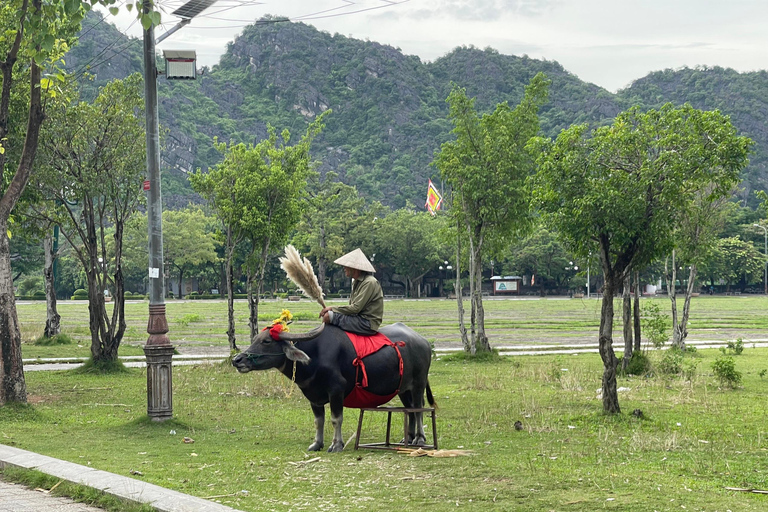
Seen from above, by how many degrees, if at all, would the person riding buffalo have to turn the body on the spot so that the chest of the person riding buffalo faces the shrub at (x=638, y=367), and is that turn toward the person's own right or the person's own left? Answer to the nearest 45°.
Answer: approximately 135° to the person's own right

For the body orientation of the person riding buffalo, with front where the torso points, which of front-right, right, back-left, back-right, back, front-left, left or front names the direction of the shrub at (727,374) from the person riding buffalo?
back-right

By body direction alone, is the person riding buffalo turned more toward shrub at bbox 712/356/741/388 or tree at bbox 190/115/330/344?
the tree

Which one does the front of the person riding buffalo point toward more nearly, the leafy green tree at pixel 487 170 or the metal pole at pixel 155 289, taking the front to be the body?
the metal pole

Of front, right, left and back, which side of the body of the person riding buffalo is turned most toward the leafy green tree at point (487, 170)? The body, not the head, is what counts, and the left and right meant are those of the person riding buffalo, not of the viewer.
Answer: right

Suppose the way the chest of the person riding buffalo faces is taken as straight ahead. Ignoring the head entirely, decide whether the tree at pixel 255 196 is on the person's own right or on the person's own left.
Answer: on the person's own right

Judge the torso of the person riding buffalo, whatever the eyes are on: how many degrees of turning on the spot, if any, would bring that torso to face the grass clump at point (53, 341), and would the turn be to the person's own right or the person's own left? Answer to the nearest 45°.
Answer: approximately 45° to the person's own right

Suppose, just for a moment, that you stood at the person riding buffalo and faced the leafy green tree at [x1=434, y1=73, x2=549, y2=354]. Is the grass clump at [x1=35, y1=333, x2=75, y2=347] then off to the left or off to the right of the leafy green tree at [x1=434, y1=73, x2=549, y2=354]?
left

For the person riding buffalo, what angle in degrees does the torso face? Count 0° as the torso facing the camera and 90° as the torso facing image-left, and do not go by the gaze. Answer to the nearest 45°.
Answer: approximately 90°

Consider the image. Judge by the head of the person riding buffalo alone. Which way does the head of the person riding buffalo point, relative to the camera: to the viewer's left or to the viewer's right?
to the viewer's left
